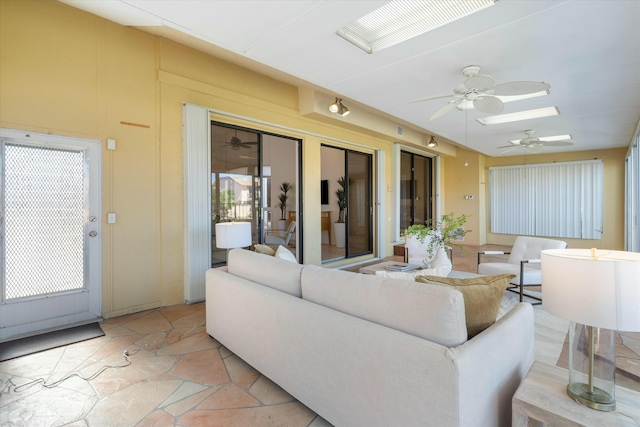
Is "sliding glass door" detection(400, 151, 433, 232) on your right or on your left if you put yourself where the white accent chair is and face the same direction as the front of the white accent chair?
on your right

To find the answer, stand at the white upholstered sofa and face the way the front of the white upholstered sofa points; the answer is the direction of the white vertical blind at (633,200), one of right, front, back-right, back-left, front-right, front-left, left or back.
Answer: front

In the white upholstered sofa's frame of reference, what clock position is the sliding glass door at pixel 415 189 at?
The sliding glass door is roughly at 11 o'clock from the white upholstered sofa.

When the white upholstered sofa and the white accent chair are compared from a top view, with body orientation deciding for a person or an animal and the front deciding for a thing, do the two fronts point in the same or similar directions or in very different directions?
very different directions

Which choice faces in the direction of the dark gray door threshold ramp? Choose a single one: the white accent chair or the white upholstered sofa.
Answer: the white accent chair

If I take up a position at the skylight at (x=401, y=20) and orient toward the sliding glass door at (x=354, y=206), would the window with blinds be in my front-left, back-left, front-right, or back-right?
front-right

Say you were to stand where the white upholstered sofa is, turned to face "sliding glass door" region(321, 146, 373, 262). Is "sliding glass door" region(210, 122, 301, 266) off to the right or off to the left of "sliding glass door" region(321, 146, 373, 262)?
left

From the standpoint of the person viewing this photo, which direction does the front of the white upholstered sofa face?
facing away from the viewer and to the right of the viewer

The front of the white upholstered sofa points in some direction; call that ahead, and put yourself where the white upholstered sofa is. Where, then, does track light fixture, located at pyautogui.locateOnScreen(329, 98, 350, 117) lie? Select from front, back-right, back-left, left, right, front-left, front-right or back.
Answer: front-left

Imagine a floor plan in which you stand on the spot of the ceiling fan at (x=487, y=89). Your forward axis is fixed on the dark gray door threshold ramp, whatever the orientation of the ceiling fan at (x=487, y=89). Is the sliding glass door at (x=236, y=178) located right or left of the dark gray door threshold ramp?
right

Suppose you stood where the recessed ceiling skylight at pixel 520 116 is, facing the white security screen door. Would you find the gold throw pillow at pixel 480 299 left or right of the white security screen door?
left

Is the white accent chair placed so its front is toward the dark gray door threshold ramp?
yes

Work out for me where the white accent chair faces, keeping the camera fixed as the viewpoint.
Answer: facing the viewer and to the left of the viewer

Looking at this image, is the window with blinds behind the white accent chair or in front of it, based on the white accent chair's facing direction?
behind

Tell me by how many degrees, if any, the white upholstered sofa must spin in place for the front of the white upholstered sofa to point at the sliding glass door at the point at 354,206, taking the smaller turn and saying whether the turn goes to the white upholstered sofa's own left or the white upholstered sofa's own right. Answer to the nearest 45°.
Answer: approximately 45° to the white upholstered sofa's own left

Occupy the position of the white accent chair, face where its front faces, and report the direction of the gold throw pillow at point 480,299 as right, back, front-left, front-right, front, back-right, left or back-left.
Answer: front-left
